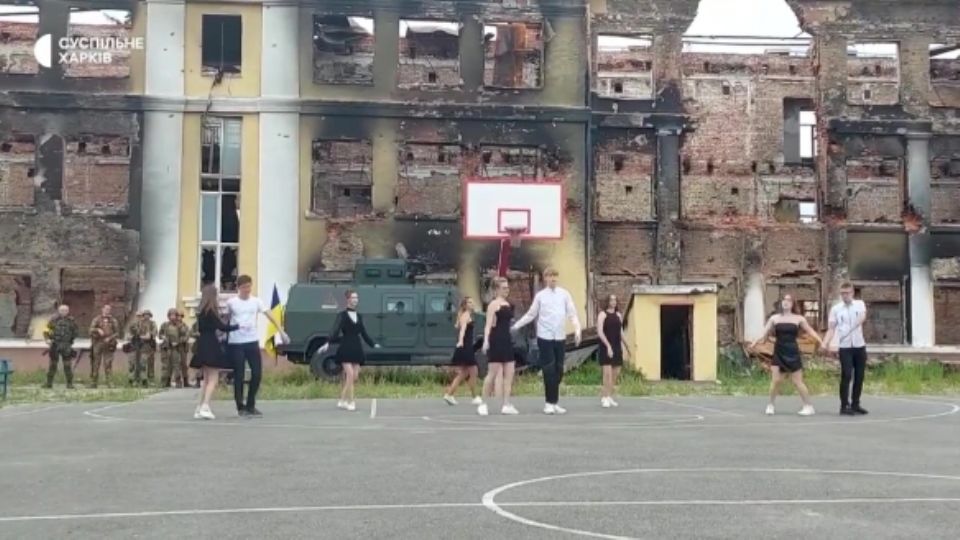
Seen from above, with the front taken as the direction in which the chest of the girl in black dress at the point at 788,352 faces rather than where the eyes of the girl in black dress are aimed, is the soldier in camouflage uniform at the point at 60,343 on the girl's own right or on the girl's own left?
on the girl's own right

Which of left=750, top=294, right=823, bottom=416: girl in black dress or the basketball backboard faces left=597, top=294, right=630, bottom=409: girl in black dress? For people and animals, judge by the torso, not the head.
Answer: the basketball backboard

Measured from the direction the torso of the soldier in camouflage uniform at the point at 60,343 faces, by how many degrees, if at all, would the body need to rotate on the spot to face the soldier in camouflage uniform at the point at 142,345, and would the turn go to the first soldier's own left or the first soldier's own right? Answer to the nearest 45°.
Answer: approximately 135° to the first soldier's own left

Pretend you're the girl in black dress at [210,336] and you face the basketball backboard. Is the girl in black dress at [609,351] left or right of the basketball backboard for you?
right

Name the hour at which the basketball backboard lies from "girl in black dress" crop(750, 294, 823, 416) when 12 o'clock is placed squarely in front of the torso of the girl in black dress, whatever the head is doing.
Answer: The basketball backboard is roughly at 5 o'clock from the girl in black dress.

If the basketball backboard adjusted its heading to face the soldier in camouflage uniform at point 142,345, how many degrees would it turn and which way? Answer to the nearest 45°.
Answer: approximately 45° to its right

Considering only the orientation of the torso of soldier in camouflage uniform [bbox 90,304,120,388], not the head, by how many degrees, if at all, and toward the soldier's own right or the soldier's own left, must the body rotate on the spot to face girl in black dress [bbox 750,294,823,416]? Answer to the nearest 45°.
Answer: approximately 45° to the soldier's own left
